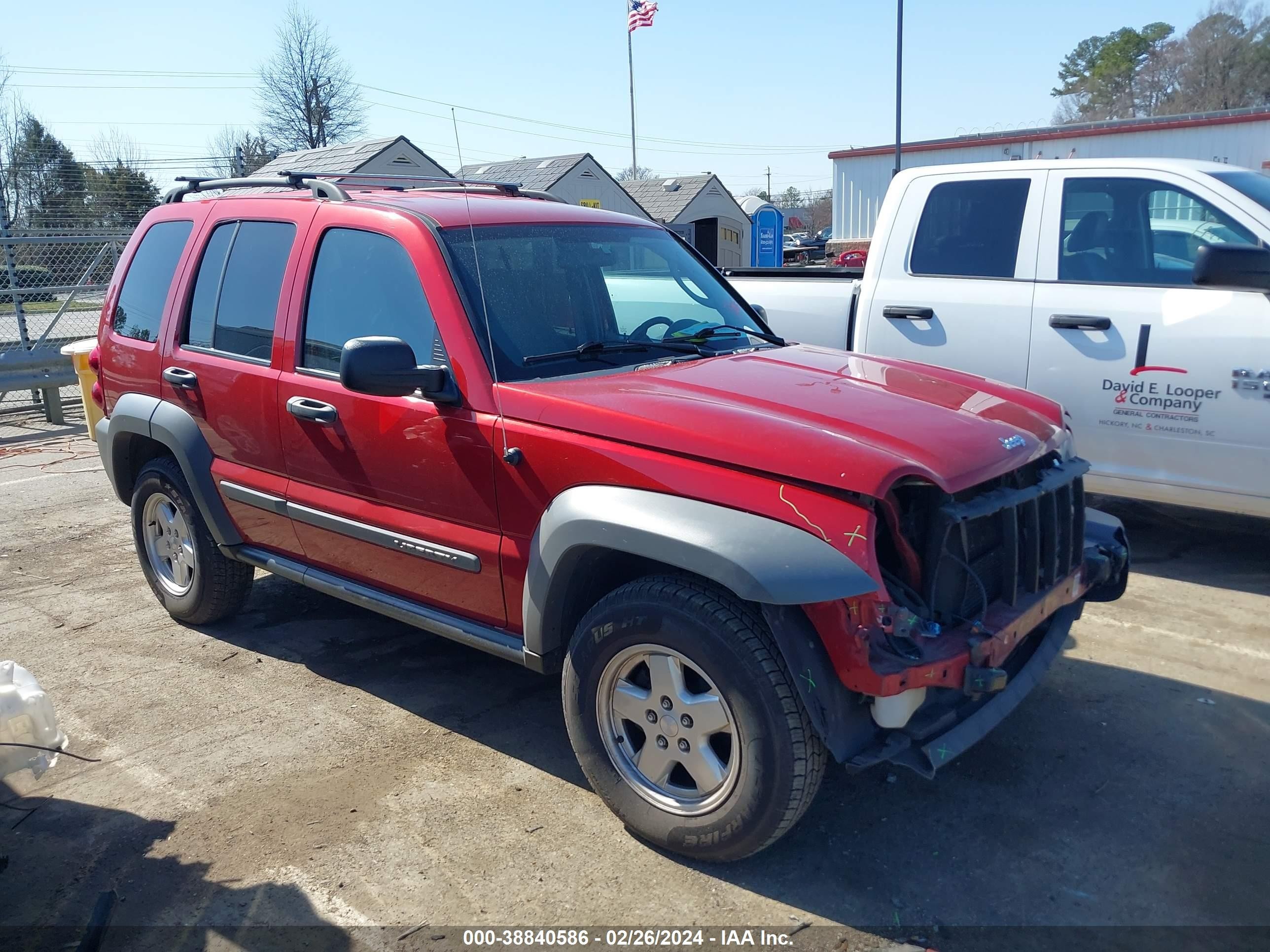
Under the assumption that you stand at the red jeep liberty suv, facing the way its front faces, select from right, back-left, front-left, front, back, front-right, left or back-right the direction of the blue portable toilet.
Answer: back-left

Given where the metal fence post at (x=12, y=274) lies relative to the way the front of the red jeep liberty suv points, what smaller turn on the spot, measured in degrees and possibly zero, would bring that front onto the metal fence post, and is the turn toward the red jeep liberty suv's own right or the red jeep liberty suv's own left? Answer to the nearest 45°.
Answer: approximately 180°

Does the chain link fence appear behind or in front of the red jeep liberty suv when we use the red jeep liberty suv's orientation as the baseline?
behind

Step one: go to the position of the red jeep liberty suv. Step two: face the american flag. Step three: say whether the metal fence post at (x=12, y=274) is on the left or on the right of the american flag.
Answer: left

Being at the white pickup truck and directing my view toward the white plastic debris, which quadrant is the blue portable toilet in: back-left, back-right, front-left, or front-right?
back-right

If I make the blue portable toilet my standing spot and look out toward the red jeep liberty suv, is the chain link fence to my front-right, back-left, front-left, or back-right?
front-right

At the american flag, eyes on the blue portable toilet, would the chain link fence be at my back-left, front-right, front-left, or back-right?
front-right

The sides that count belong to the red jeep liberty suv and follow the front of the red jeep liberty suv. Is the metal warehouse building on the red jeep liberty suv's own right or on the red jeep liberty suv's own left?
on the red jeep liberty suv's own left

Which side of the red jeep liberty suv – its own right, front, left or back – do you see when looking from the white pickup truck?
left

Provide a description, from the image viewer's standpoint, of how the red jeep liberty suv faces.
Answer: facing the viewer and to the right of the viewer

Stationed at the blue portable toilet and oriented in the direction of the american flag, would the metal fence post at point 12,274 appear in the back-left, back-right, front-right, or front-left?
back-left

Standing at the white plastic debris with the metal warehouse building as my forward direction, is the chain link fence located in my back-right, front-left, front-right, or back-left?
front-left
